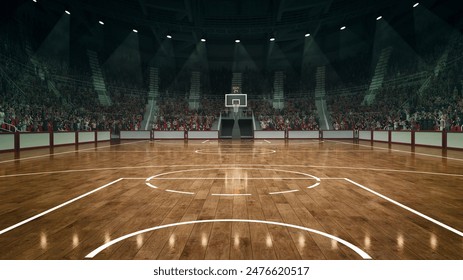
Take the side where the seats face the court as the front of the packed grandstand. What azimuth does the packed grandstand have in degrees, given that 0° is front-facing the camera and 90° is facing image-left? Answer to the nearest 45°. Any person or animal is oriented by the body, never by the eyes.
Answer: approximately 0°
